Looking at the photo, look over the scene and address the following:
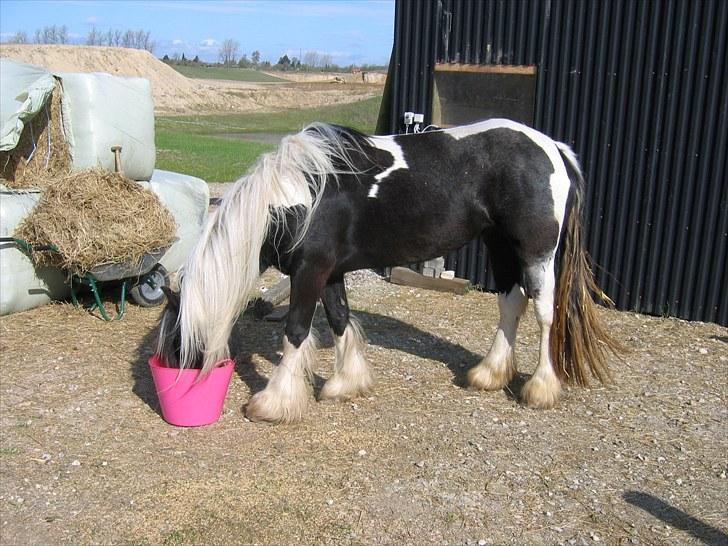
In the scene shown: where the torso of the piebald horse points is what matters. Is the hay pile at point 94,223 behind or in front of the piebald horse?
in front

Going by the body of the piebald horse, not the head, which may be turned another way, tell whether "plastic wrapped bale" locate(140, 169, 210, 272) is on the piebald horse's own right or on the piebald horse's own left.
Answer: on the piebald horse's own right

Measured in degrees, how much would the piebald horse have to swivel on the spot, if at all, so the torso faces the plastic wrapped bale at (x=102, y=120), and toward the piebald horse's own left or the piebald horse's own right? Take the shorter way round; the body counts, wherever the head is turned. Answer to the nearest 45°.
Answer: approximately 45° to the piebald horse's own right

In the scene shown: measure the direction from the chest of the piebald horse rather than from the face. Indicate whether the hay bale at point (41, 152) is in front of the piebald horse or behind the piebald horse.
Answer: in front

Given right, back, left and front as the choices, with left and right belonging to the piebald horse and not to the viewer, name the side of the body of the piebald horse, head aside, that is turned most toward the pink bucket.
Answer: front

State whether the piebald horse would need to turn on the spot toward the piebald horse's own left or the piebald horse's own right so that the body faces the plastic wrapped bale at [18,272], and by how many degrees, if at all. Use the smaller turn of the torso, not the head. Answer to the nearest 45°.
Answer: approximately 45° to the piebald horse's own right

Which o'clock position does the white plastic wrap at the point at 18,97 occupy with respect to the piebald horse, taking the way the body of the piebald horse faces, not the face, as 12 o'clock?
The white plastic wrap is roughly at 1 o'clock from the piebald horse.

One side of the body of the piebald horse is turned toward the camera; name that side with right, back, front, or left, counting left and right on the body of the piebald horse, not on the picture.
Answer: left
